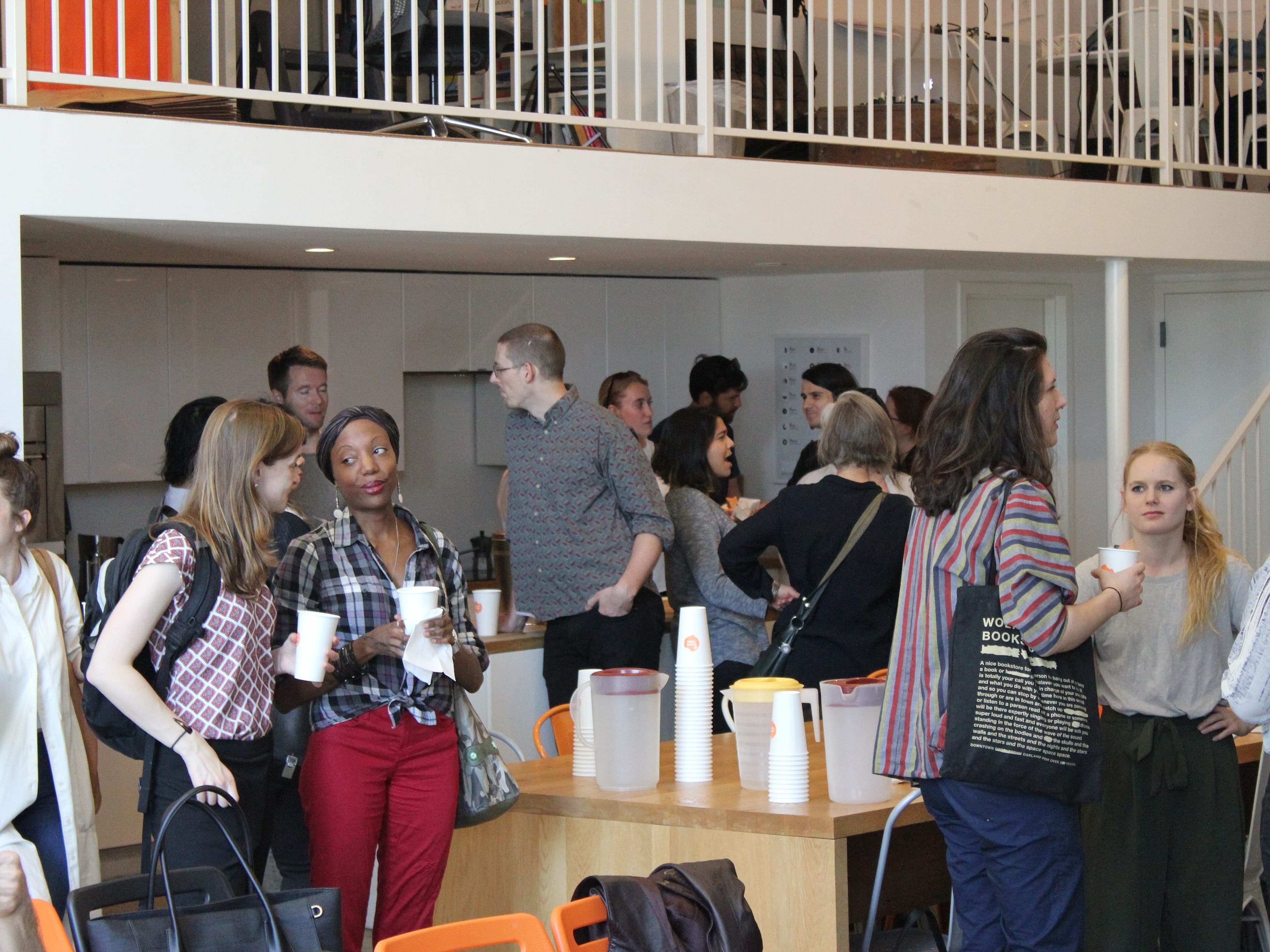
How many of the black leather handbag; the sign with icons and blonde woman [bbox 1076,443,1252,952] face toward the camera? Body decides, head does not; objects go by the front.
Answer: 3

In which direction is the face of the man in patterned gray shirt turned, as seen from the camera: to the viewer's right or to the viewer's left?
to the viewer's left

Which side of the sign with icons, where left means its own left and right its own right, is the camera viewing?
front

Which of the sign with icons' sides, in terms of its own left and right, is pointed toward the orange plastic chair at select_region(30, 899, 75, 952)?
front

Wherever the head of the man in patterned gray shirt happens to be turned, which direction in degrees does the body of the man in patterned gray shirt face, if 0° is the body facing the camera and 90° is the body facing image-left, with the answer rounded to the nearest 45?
approximately 45°

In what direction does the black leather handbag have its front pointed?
toward the camera

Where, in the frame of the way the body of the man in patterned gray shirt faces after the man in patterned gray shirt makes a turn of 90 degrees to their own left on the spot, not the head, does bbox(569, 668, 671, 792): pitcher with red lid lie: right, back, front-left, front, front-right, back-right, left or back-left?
front-right

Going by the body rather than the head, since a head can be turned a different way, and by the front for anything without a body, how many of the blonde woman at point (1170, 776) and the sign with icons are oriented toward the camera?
2

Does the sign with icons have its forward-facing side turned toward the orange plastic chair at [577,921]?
yes

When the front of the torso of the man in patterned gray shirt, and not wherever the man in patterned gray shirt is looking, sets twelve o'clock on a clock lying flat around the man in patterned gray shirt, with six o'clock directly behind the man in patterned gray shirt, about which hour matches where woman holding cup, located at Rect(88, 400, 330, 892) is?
The woman holding cup is roughly at 11 o'clock from the man in patterned gray shirt.

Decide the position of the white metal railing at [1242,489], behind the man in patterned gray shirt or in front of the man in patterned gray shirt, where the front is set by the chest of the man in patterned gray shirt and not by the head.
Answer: behind

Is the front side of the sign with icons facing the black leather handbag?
yes
